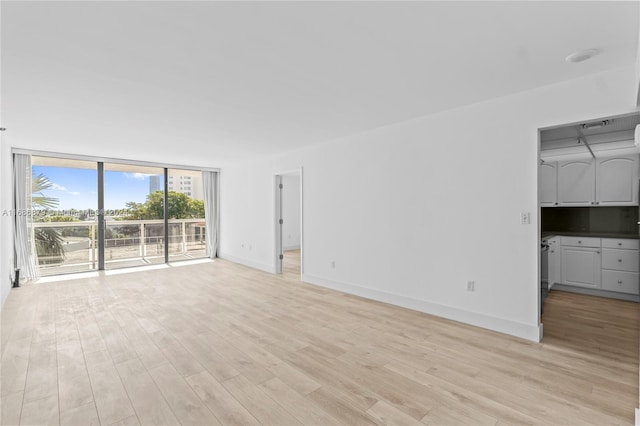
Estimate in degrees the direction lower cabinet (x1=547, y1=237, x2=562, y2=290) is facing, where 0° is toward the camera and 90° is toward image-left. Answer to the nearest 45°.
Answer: approximately 315°

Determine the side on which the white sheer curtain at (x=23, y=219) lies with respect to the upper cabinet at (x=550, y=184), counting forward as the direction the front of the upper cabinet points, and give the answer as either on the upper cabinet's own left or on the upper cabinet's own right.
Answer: on the upper cabinet's own right

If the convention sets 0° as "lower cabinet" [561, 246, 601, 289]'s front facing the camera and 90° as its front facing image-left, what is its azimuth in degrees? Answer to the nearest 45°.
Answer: approximately 0°
